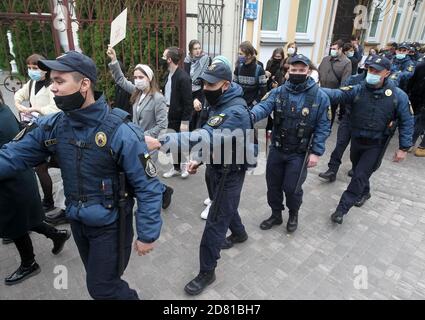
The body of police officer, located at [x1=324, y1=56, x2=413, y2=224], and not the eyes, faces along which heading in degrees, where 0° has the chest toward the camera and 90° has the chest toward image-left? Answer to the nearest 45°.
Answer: approximately 45°

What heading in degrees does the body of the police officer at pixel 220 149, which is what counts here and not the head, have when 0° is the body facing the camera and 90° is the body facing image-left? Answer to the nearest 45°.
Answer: approximately 45°

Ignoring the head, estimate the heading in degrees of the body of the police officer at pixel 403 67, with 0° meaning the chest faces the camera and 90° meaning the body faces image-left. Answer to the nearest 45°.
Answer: approximately 45°

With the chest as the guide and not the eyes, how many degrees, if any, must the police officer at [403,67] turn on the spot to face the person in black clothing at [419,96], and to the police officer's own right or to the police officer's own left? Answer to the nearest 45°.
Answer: approximately 90° to the police officer's own left

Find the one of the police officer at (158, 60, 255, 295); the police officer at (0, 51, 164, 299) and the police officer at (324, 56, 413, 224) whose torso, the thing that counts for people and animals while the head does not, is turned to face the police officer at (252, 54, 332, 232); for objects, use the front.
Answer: the police officer at (324, 56, 413, 224)

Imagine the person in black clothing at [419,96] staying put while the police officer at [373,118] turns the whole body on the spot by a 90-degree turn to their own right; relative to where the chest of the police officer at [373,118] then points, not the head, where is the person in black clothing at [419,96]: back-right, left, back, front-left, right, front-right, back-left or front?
front-right
